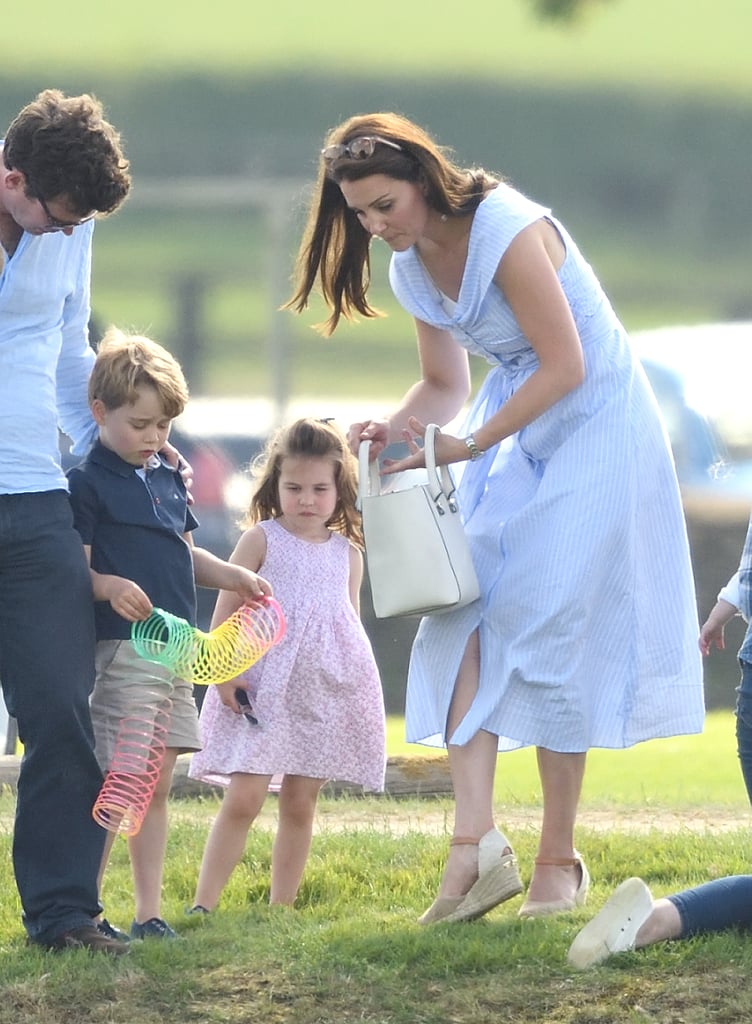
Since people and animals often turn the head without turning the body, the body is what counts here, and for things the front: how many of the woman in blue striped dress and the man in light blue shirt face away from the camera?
0

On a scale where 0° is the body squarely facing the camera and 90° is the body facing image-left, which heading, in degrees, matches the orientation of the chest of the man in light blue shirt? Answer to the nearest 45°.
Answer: approximately 315°

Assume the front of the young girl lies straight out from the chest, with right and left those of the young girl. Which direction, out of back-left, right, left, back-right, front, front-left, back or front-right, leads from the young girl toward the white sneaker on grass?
front-left

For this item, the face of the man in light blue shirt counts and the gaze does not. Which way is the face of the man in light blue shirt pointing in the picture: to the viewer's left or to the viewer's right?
to the viewer's right

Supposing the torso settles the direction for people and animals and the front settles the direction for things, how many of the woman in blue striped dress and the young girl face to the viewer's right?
0

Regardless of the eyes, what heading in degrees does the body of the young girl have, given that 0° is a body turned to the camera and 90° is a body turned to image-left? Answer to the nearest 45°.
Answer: approximately 0°

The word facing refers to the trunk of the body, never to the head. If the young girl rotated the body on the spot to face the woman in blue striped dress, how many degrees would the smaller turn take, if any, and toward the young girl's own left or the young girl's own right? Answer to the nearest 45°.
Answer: approximately 45° to the young girl's own left

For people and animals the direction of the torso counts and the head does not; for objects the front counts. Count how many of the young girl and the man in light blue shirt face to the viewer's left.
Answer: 0

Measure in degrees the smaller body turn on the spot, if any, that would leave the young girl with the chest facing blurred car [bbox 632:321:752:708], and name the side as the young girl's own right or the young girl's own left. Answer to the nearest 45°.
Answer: approximately 180°

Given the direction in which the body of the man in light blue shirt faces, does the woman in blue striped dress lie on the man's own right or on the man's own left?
on the man's own left

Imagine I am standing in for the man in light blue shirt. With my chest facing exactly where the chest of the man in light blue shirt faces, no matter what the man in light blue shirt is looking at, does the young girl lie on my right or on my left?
on my left

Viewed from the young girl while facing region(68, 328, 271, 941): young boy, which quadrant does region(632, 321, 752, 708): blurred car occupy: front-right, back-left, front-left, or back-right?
back-right

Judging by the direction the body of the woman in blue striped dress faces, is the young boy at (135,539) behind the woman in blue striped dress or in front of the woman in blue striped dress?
in front
